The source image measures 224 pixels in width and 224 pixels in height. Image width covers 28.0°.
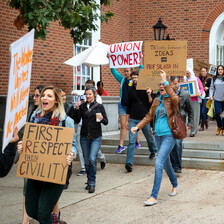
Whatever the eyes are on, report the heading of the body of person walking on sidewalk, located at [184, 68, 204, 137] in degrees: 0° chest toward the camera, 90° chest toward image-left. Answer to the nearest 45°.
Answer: approximately 45°

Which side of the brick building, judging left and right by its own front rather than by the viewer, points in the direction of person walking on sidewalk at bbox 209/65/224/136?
front

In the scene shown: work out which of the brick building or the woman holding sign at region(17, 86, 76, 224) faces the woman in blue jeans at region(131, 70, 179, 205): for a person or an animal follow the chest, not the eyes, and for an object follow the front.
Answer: the brick building

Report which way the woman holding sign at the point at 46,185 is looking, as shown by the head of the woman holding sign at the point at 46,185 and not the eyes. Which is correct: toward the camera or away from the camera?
toward the camera

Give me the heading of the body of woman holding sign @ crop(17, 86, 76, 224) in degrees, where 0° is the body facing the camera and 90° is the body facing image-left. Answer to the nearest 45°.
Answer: approximately 45°

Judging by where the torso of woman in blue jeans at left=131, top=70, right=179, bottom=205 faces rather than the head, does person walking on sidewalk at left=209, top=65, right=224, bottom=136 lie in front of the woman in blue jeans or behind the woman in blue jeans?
behind

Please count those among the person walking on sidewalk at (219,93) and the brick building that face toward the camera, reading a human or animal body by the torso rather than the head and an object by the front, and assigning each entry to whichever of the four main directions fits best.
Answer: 2

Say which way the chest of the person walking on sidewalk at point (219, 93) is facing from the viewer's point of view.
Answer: toward the camera

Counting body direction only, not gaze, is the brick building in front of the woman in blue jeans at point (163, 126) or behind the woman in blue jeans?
behind

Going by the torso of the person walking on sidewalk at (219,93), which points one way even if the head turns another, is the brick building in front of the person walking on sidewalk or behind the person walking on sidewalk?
behind
